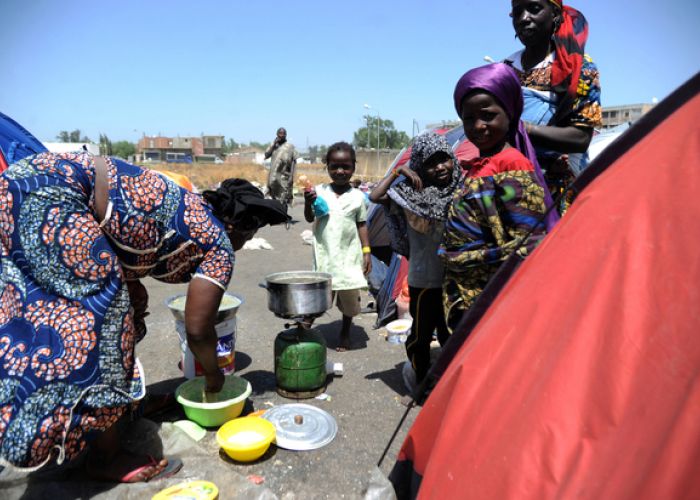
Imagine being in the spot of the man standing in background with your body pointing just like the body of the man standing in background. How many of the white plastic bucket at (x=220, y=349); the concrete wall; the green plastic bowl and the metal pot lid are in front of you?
3

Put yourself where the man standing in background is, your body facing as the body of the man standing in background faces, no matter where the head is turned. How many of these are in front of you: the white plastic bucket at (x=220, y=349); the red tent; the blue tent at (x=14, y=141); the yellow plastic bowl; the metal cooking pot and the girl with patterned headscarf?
6

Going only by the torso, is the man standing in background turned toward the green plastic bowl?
yes

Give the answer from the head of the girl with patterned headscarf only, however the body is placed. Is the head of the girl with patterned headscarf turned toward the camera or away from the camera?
toward the camera

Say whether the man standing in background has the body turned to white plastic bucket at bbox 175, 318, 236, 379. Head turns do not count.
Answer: yes

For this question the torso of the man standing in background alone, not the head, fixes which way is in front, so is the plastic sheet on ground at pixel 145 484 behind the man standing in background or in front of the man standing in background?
in front

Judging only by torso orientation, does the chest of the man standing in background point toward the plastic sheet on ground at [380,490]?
yes

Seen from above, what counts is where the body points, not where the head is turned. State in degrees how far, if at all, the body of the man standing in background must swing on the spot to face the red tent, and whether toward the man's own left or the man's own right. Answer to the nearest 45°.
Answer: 0° — they already face it

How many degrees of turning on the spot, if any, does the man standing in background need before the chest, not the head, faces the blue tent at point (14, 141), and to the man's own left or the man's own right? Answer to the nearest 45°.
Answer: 0° — they already face it

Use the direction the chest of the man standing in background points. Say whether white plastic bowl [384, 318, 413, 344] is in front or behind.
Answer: in front

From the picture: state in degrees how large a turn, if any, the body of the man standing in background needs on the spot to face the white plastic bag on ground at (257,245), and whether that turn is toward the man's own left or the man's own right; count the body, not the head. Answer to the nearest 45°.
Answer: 0° — they already face it

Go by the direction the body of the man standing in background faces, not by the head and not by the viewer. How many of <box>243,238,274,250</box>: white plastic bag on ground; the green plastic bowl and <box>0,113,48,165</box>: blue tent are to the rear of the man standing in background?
0

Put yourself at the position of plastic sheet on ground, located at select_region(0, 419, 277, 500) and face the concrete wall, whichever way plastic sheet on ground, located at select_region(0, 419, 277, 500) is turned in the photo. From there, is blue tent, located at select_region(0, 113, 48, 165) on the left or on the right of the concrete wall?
left

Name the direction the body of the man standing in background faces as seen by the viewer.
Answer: toward the camera

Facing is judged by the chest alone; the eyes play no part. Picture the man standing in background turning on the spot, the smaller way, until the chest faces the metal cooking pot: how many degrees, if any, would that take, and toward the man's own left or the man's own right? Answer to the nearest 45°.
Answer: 0° — they already face it

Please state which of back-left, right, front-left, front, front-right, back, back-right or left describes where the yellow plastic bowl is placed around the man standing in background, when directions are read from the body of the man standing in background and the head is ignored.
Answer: front

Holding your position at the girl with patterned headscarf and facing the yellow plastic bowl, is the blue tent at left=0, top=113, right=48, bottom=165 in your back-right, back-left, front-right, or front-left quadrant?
front-right

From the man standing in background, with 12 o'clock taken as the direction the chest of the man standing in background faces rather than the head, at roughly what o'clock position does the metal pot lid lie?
The metal pot lid is roughly at 12 o'clock from the man standing in background.
